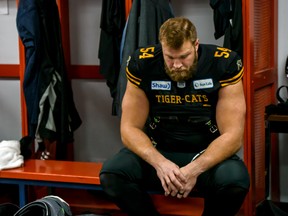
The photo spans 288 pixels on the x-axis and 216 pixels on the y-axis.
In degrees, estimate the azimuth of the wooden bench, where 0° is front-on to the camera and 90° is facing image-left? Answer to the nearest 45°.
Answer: approximately 0°
